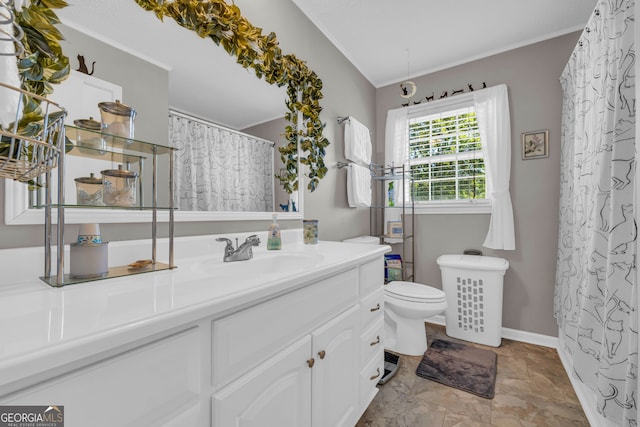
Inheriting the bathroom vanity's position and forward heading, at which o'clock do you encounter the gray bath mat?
The gray bath mat is roughly at 10 o'clock from the bathroom vanity.

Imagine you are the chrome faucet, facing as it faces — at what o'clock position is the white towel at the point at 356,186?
The white towel is roughly at 9 o'clock from the chrome faucet.

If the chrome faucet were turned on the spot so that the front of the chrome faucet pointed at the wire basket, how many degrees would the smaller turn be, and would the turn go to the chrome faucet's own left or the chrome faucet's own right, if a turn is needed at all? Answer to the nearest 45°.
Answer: approximately 90° to the chrome faucet's own right

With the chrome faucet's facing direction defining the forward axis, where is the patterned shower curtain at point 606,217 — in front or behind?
in front

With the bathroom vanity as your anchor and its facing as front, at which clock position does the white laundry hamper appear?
The white laundry hamper is roughly at 10 o'clock from the bathroom vanity.

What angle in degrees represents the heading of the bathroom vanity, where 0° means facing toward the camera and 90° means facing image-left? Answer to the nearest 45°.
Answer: approximately 315°

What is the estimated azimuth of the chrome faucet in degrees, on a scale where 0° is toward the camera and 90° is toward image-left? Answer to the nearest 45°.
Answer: approximately 315°

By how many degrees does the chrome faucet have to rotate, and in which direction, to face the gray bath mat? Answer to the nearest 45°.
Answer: approximately 45° to its left

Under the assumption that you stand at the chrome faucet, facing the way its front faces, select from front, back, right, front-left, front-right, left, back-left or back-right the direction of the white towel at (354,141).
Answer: left
